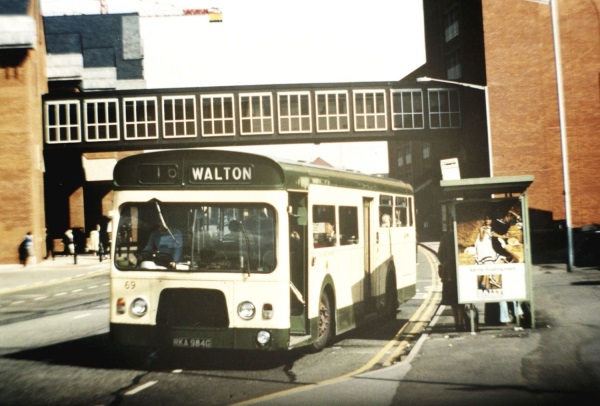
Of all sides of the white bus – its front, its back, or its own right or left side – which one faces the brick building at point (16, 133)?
right

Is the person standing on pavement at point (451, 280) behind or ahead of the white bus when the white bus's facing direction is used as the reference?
behind

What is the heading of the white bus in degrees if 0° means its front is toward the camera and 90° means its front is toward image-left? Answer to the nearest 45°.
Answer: approximately 45°

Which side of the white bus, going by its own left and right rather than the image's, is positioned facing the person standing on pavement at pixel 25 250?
right

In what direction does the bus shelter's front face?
to the viewer's left

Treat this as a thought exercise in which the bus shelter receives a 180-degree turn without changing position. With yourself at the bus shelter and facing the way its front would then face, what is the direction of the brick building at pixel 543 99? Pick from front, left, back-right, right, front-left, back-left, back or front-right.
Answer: left
